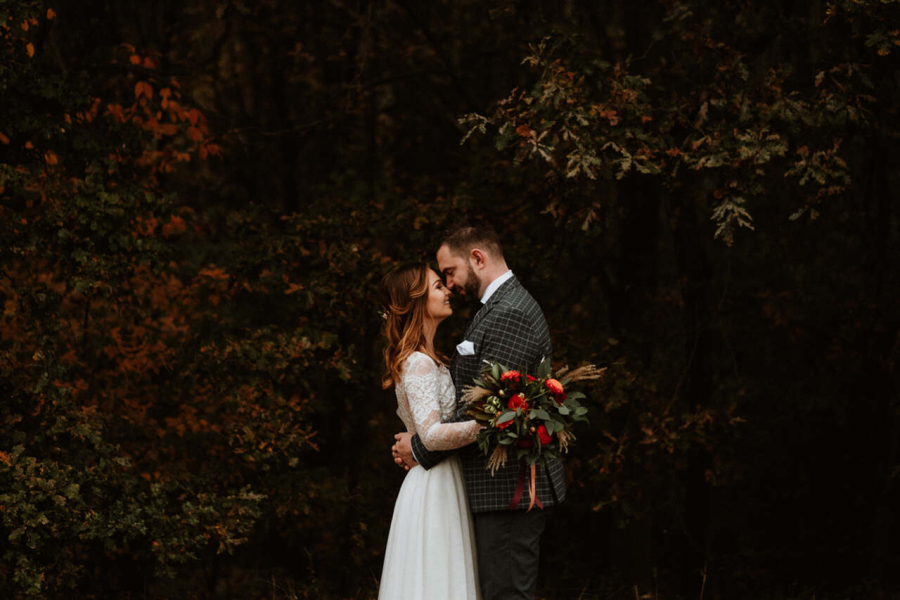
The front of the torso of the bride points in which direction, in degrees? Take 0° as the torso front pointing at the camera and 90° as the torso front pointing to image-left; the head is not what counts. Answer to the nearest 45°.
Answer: approximately 270°

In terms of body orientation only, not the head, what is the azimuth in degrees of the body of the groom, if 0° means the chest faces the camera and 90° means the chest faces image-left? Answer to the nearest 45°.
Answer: approximately 90°

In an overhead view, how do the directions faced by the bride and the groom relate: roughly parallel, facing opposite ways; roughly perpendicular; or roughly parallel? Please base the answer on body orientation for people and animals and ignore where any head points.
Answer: roughly parallel, facing opposite ways

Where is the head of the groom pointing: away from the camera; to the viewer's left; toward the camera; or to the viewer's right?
to the viewer's left

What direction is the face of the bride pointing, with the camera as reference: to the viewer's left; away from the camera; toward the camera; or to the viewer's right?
to the viewer's right
